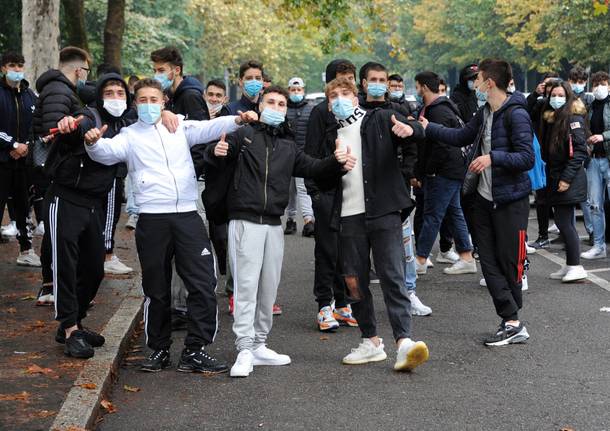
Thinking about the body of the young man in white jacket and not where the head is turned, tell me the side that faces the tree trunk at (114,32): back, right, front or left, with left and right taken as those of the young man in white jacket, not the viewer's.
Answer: back

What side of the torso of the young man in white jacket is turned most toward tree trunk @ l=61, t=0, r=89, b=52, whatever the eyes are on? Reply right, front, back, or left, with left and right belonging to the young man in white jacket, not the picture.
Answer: back

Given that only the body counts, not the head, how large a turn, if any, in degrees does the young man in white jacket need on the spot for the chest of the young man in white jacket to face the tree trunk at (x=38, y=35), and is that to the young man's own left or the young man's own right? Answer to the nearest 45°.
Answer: approximately 180°

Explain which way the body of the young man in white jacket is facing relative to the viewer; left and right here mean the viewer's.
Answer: facing the viewer
